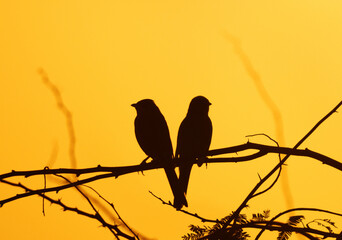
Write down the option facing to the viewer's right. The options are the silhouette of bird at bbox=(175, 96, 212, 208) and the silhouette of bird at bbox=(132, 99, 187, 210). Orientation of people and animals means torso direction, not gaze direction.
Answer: the silhouette of bird at bbox=(175, 96, 212, 208)

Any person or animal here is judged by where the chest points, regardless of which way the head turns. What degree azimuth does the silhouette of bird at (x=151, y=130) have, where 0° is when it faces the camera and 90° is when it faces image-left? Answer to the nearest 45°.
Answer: approximately 90°

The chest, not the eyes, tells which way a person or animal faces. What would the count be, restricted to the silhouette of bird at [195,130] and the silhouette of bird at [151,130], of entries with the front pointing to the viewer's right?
1

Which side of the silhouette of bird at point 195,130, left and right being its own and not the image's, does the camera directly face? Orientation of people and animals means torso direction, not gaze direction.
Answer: right

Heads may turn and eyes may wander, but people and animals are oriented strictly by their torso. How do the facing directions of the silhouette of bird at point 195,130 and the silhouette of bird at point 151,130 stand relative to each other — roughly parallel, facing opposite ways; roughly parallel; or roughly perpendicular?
roughly parallel, facing opposite ways
